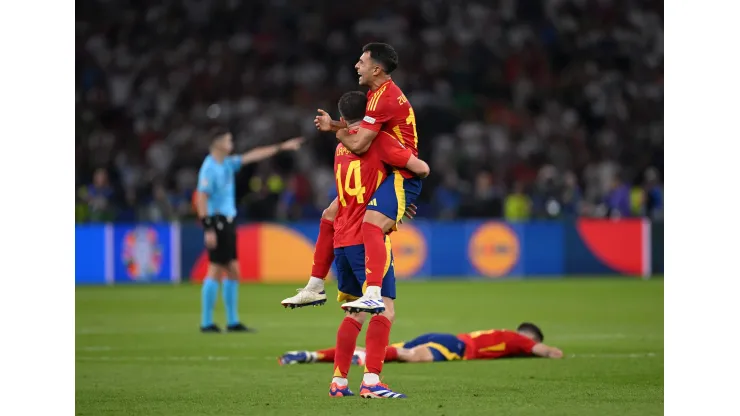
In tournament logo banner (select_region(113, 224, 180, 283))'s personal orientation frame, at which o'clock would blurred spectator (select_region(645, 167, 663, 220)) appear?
The blurred spectator is roughly at 9 o'clock from the tournament logo banner.

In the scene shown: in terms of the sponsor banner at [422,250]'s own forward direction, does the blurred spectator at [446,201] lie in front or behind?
behind

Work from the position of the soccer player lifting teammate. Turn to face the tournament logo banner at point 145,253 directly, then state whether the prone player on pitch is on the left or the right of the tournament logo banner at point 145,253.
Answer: right

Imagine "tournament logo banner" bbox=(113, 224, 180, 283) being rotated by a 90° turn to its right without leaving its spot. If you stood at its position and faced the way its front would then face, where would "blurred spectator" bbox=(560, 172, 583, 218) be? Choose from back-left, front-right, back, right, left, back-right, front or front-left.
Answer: back

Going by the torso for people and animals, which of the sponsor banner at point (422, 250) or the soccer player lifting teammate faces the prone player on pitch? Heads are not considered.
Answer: the sponsor banner

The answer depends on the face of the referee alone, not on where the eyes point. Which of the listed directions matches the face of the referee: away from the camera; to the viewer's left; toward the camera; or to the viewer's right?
to the viewer's right

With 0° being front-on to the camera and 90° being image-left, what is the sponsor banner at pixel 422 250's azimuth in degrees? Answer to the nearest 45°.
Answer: approximately 0°
